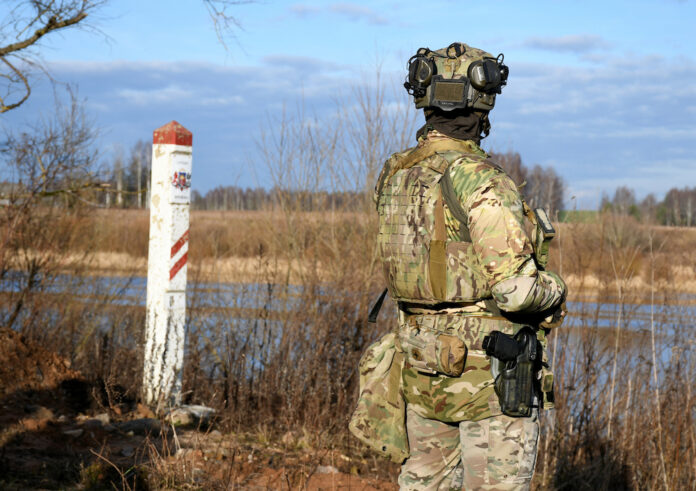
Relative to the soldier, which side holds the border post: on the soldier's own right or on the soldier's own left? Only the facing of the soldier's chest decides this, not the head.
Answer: on the soldier's own left

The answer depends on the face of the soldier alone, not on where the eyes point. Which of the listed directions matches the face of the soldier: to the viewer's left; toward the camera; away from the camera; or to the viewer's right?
away from the camera

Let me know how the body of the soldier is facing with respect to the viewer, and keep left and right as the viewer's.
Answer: facing away from the viewer and to the right of the viewer
